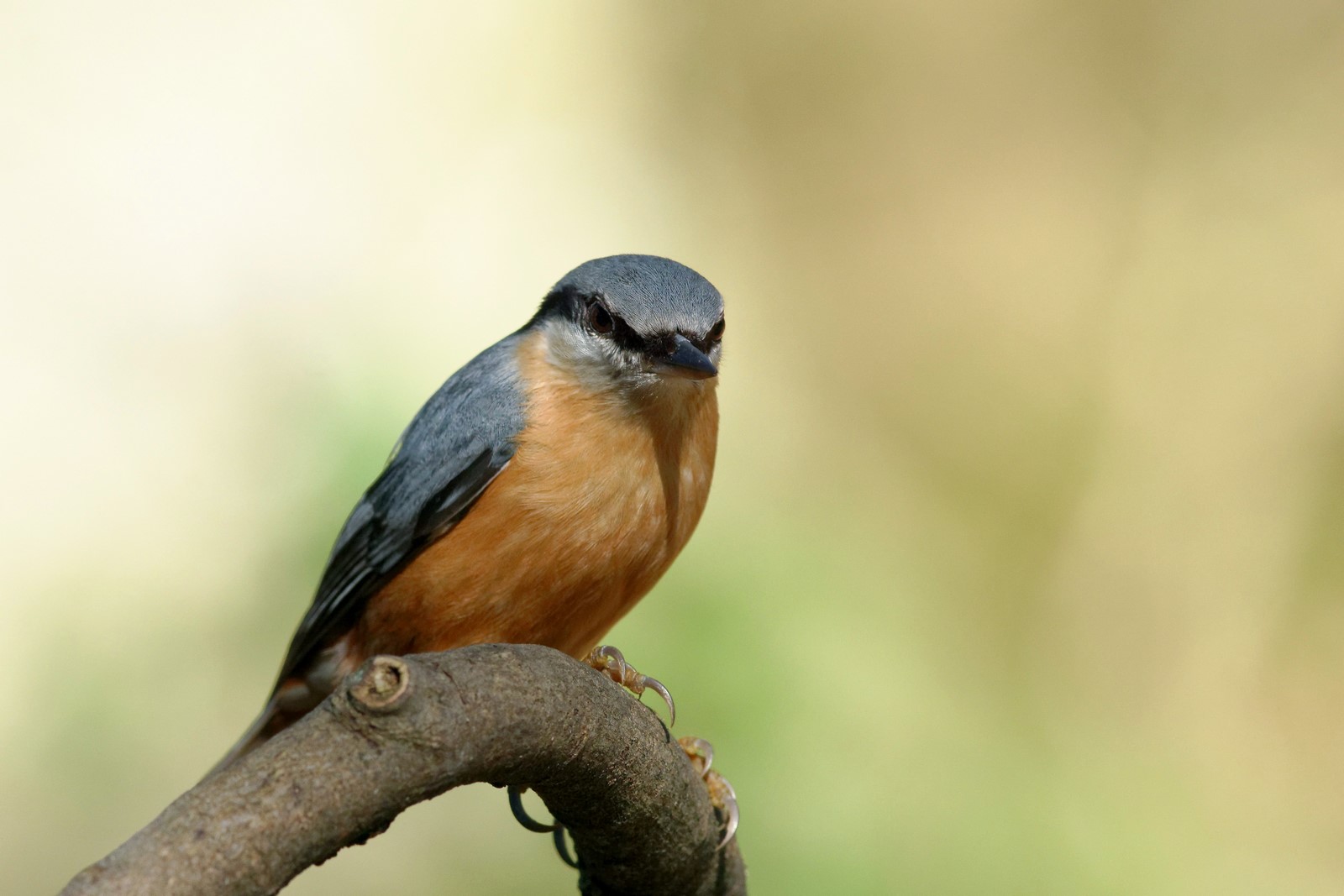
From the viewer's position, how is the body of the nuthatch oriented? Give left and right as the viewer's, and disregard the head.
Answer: facing the viewer and to the right of the viewer
